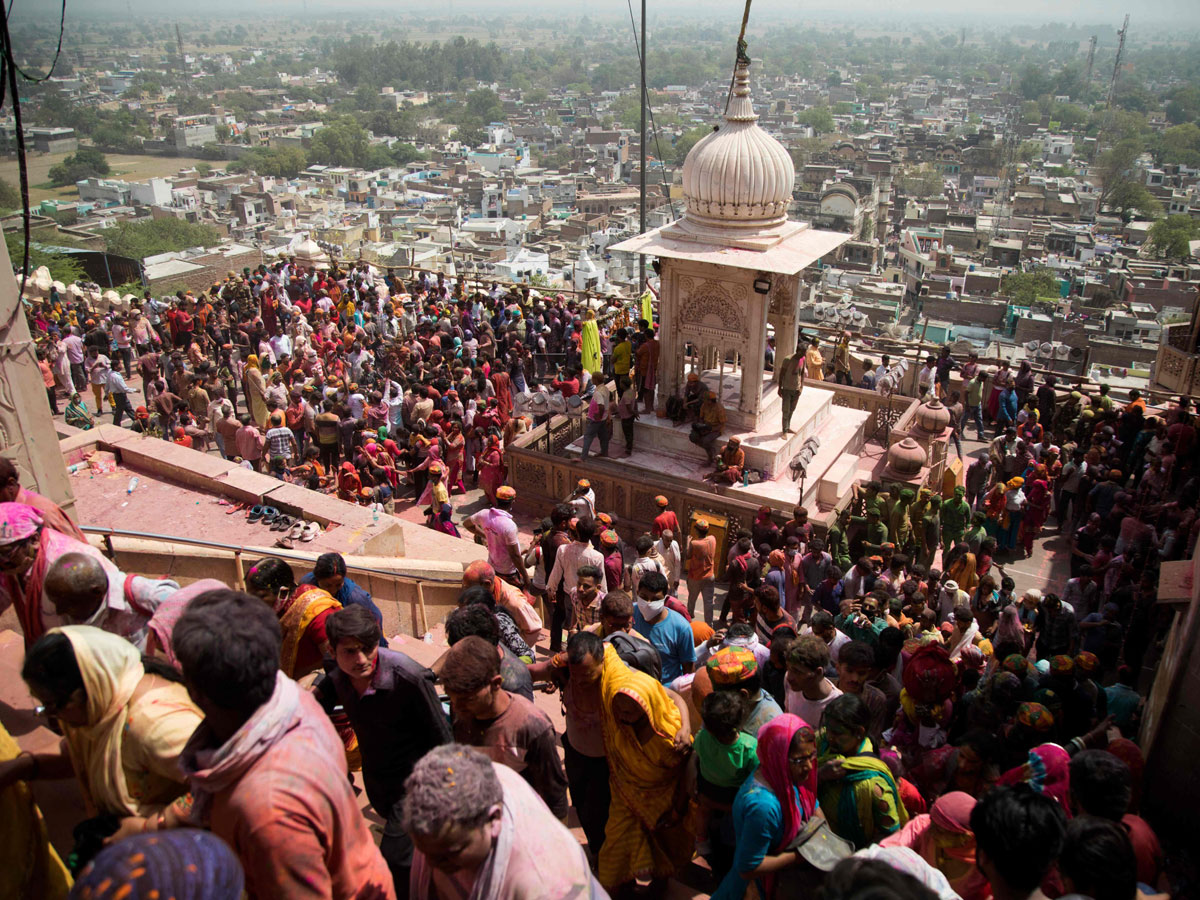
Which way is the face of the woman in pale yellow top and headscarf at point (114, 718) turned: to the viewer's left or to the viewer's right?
to the viewer's left

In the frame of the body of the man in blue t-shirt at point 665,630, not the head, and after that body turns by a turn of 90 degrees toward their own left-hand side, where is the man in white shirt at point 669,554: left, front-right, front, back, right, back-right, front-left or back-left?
back-left

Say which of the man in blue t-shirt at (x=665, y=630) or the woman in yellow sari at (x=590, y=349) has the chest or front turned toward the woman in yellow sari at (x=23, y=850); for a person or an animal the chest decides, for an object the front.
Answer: the man in blue t-shirt

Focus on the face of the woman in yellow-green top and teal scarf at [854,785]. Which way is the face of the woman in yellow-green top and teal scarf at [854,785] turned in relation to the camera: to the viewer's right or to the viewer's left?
to the viewer's left

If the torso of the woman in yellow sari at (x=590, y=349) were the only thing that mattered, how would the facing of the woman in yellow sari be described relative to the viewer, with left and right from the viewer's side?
facing away from the viewer

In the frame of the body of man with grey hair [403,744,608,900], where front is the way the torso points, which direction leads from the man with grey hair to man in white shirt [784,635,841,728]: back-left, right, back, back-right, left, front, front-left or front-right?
back

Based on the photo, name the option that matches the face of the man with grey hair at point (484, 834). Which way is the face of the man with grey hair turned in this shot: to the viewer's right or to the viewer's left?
to the viewer's left

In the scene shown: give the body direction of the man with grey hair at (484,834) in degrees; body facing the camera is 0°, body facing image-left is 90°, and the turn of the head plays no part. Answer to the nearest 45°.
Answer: approximately 45°

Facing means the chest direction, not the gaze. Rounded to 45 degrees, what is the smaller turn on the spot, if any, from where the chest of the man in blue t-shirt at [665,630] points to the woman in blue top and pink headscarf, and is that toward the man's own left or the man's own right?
approximately 45° to the man's own left

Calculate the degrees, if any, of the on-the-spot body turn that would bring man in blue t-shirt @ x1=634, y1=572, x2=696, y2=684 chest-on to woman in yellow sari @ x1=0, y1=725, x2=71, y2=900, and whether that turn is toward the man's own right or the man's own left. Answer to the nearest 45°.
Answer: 0° — they already face them
